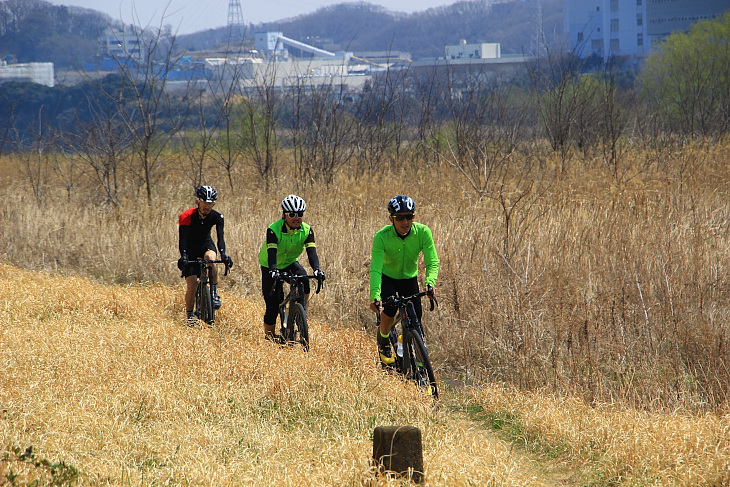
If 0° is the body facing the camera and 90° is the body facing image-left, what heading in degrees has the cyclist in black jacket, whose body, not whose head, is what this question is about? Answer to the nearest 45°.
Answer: approximately 0°

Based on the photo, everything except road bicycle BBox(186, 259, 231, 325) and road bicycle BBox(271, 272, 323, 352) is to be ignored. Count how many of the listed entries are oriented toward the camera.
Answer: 2

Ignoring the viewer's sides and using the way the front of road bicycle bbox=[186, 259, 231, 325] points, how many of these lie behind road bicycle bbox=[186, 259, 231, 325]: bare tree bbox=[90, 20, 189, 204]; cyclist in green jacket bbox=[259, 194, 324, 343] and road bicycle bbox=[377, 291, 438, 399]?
1

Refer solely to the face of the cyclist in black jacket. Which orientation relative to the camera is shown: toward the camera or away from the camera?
toward the camera

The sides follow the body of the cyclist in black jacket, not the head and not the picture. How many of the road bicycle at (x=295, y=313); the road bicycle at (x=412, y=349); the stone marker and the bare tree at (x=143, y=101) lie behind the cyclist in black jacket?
1

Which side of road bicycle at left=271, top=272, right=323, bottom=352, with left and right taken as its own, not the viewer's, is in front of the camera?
front

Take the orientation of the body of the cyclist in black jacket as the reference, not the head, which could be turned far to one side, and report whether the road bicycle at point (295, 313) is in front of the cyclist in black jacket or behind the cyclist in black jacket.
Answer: in front

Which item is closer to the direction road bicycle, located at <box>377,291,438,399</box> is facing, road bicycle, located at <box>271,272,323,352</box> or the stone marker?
the stone marker

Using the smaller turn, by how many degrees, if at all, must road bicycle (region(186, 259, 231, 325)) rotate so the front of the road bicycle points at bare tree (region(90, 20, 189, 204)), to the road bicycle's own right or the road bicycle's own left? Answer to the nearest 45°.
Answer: approximately 180°

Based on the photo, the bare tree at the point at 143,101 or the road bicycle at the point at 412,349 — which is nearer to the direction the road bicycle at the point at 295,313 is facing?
the road bicycle

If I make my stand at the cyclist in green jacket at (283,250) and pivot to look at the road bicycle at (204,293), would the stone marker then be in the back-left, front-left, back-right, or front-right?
back-left

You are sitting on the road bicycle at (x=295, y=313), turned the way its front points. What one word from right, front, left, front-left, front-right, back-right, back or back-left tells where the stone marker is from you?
front

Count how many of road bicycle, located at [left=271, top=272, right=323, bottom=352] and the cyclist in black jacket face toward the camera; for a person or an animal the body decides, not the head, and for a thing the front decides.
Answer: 2

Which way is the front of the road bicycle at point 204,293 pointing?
toward the camera

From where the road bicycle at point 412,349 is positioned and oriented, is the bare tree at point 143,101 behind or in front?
behind

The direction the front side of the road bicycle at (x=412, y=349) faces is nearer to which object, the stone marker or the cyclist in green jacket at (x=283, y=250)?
the stone marker

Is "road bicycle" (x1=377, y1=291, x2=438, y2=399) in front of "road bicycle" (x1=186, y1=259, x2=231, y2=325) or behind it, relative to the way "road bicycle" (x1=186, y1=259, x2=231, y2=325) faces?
in front
